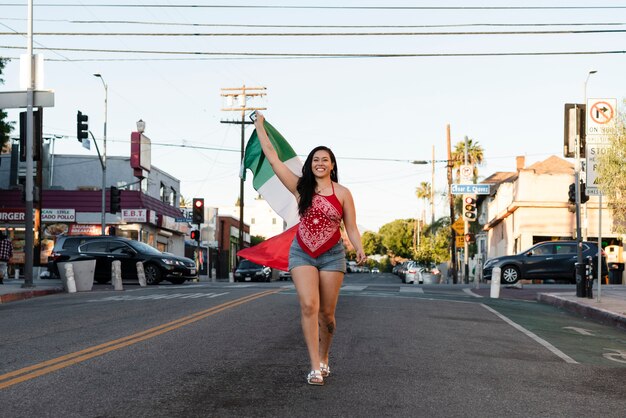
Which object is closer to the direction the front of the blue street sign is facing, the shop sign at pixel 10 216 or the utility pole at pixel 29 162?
the utility pole

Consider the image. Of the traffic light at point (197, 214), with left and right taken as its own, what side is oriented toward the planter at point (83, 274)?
front

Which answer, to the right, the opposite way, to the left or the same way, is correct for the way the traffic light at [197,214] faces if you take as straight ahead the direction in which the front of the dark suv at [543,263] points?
to the left

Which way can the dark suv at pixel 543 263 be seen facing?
to the viewer's left

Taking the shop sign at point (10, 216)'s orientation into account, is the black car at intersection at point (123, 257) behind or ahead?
ahead

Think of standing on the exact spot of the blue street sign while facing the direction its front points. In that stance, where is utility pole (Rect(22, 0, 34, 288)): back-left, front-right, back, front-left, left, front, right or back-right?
front-right
